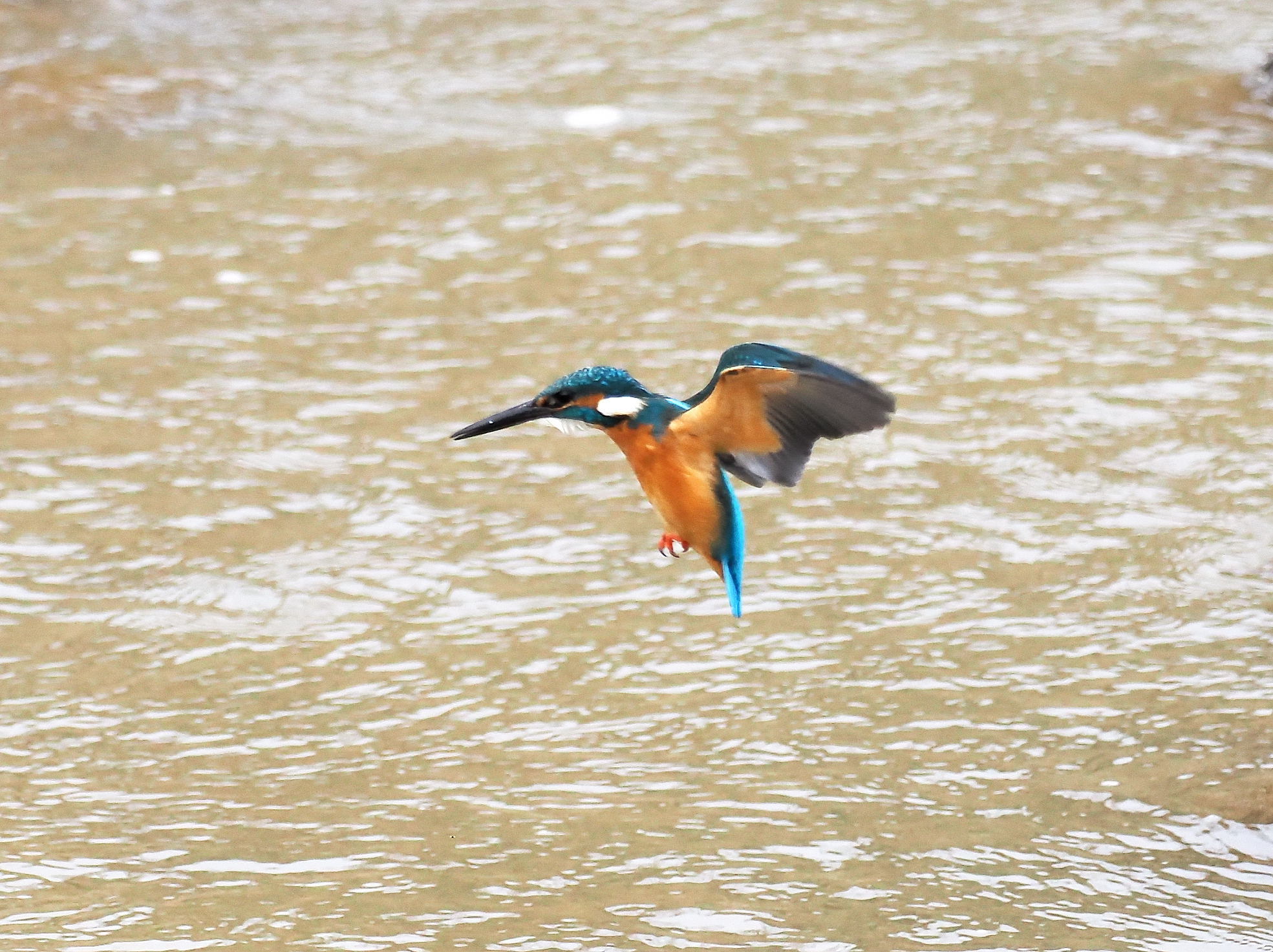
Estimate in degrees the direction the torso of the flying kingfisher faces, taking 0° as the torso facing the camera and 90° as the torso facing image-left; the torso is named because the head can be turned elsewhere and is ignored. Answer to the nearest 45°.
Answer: approximately 90°
